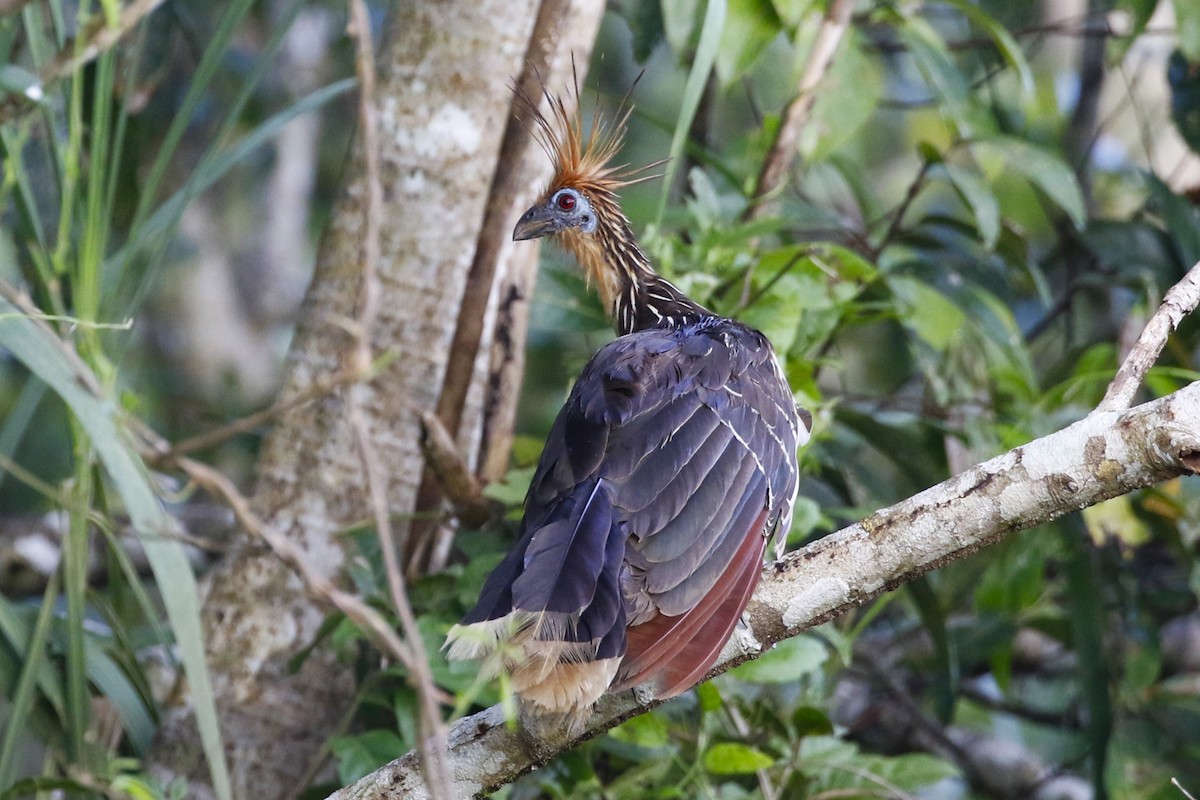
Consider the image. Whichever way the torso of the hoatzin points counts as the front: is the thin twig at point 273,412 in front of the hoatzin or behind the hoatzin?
behind

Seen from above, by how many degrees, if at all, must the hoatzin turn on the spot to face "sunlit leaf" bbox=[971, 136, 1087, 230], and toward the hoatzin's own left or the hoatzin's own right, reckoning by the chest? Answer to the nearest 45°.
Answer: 0° — it already faces it

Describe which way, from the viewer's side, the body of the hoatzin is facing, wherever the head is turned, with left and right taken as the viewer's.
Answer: facing away from the viewer and to the right of the viewer

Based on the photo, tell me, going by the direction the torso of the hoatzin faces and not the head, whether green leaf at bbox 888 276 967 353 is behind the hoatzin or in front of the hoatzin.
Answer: in front
